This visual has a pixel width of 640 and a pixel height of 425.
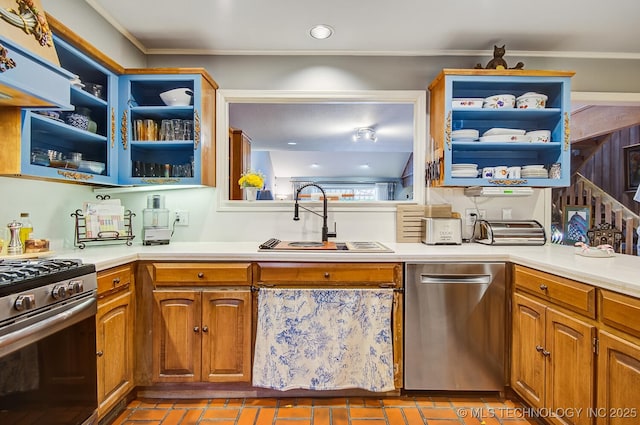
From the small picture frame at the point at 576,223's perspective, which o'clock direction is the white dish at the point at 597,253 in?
The white dish is roughly at 12 o'clock from the small picture frame.

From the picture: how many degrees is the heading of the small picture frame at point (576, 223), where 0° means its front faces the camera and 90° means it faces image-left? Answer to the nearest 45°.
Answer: approximately 0°

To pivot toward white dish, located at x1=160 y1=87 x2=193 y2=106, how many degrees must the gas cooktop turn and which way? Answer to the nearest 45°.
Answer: approximately 90° to its left

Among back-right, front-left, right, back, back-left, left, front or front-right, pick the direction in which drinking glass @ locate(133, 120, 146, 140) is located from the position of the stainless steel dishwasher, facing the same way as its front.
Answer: right

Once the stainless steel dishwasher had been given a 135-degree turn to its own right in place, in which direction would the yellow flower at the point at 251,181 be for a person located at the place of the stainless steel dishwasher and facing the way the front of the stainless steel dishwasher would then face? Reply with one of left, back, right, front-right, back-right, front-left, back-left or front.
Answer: front-left

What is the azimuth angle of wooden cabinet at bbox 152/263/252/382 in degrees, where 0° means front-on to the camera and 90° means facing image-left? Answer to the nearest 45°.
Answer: approximately 0°

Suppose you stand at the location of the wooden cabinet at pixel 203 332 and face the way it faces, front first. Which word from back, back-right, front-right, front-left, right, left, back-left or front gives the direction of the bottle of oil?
right

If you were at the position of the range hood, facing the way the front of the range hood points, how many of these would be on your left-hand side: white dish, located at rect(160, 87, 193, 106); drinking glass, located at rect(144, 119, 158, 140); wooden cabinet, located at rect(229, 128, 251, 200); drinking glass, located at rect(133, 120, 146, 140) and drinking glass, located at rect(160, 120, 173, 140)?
5

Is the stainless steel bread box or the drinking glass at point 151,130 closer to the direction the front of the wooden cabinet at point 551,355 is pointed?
the drinking glass

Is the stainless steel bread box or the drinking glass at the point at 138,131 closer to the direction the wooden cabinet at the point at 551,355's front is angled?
the drinking glass
